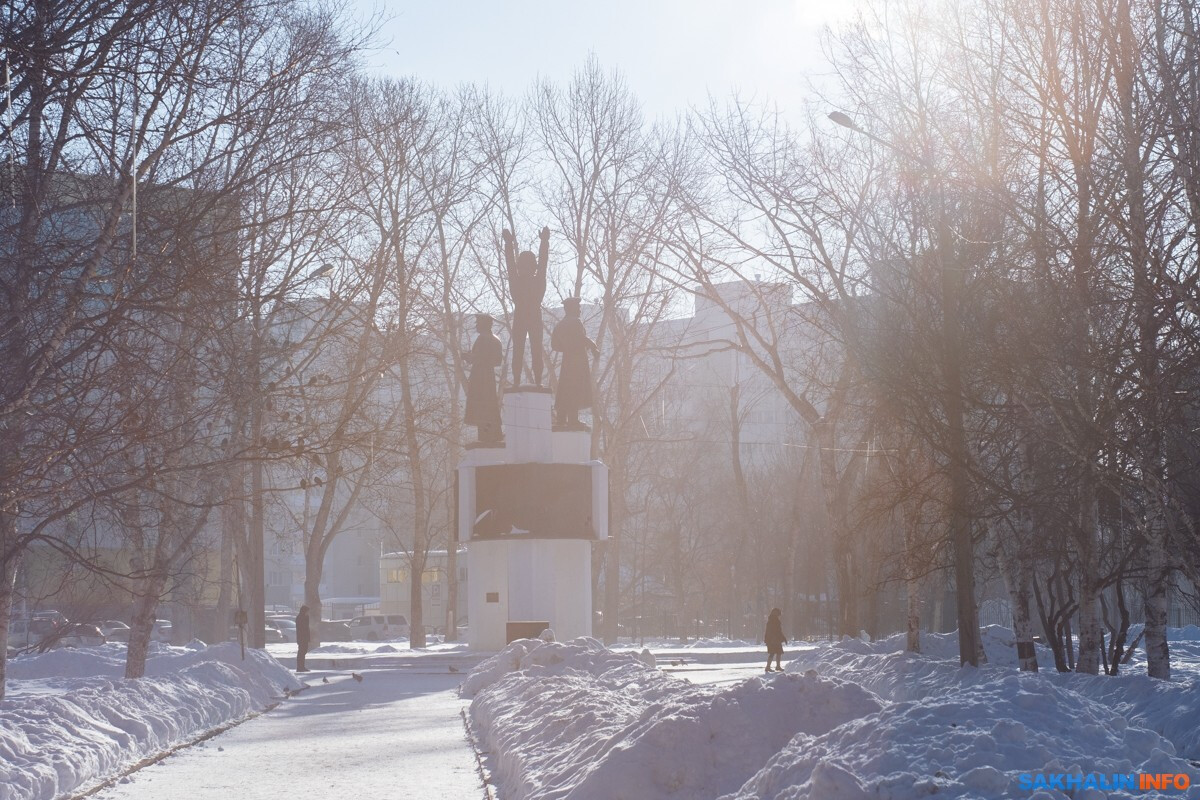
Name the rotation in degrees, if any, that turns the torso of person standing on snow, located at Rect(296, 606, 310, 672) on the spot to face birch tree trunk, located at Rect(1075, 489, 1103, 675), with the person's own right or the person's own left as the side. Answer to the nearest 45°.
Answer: approximately 45° to the person's own right

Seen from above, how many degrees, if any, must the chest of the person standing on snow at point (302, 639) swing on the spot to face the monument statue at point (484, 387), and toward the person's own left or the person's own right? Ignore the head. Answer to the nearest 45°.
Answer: approximately 45° to the person's own left
